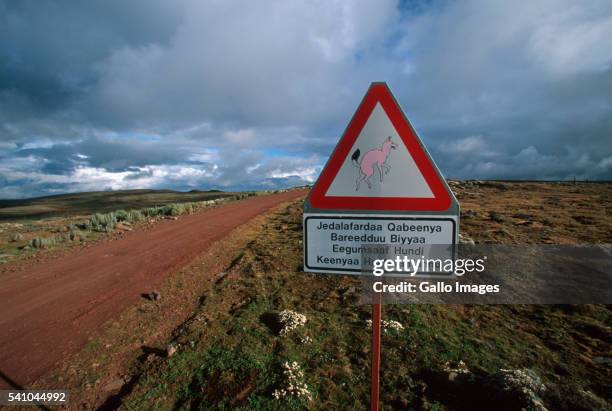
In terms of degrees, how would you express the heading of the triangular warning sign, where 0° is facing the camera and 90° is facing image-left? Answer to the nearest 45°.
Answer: approximately 0°

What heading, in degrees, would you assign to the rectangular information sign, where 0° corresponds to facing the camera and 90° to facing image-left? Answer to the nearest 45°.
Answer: approximately 0°

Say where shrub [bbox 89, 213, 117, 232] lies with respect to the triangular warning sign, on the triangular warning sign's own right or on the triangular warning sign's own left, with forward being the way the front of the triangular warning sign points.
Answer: on the triangular warning sign's own right

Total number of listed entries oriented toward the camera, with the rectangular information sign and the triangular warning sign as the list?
2

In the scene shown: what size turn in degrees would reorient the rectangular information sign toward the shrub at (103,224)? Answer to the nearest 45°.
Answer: approximately 135° to its right

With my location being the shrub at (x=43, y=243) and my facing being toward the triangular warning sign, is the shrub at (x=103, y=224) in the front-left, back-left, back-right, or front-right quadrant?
back-left
